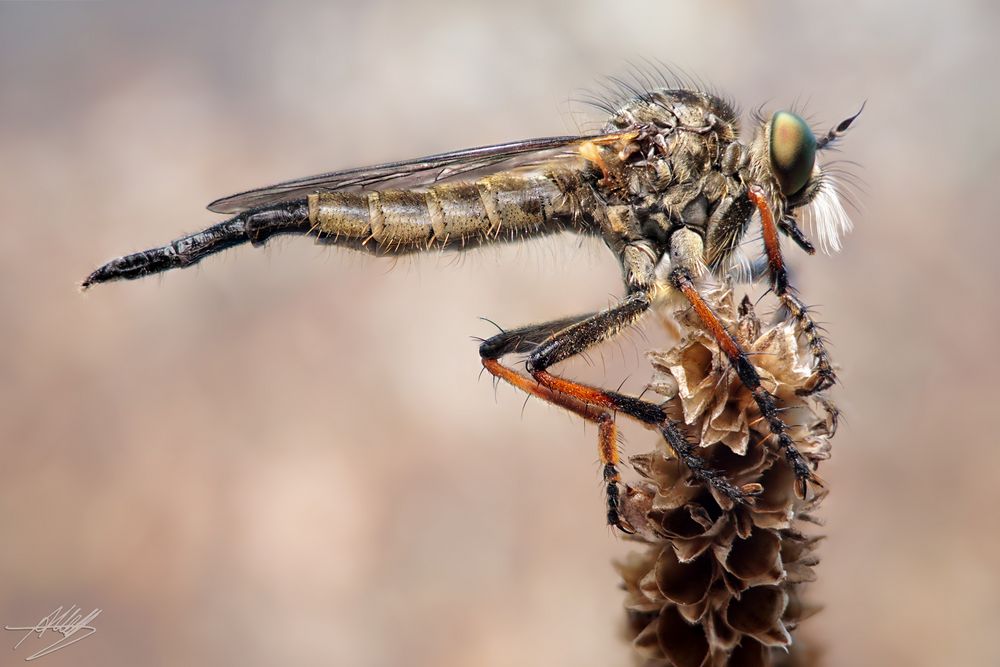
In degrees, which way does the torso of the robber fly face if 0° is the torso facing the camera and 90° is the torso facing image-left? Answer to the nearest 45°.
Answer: approximately 270°
